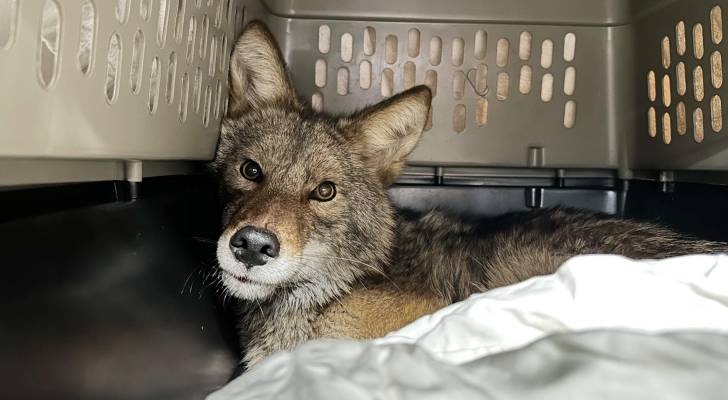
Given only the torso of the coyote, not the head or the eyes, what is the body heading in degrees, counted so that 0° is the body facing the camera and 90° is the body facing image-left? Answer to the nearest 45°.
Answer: approximately 45°
